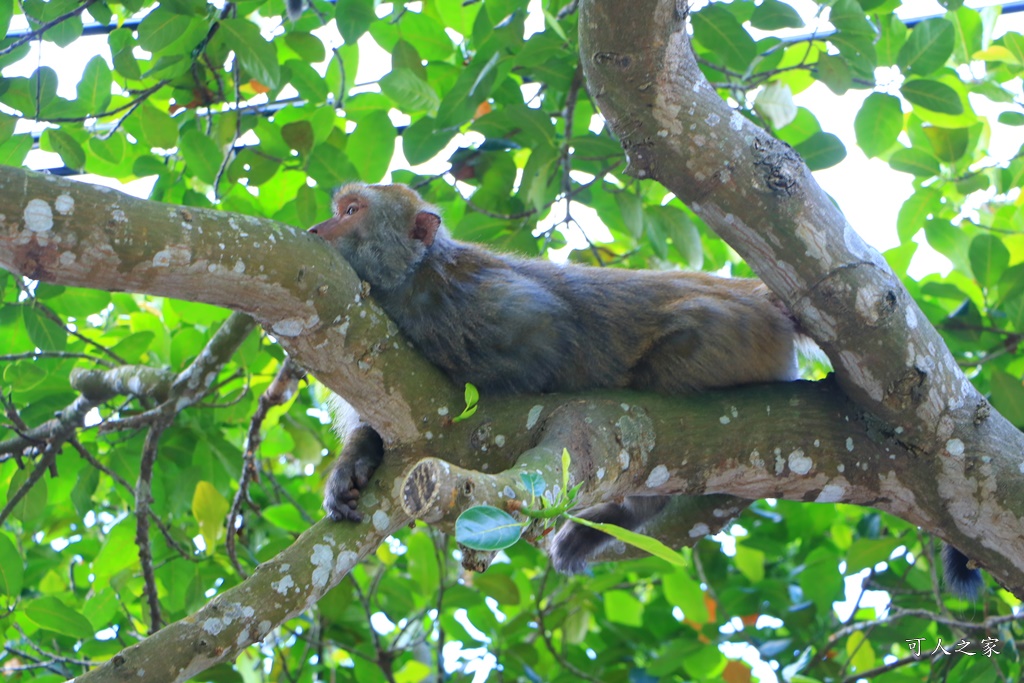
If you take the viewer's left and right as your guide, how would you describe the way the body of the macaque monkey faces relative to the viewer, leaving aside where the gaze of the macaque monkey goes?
facing to the left of the viewer
